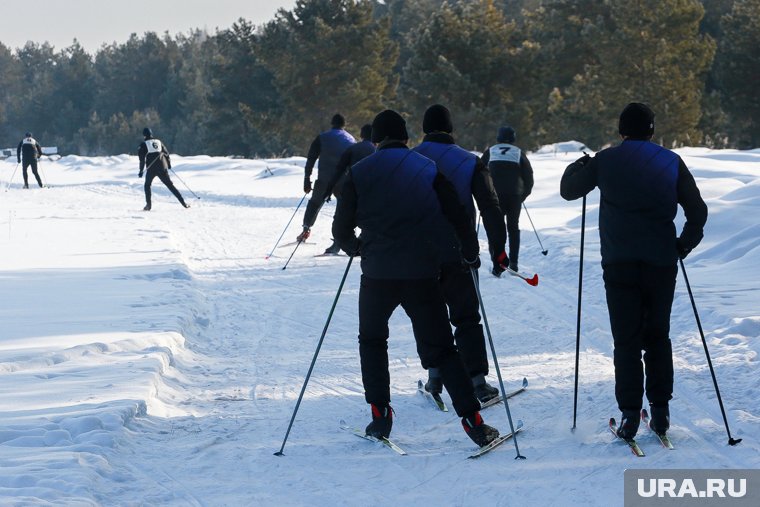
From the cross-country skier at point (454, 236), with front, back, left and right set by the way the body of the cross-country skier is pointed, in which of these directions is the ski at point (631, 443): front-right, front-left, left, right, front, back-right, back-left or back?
back-right

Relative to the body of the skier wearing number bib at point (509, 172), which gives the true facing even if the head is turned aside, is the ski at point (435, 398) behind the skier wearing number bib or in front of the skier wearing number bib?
behind

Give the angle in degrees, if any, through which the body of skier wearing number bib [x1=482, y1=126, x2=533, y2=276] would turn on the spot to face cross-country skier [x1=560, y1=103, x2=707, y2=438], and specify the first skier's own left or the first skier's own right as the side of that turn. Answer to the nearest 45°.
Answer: approximately 180°

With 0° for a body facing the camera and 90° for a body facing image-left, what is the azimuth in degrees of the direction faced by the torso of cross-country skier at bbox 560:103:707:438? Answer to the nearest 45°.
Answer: approximately 180°

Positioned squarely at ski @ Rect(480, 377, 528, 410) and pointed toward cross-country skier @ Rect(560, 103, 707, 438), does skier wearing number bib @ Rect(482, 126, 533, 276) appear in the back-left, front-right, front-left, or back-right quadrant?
back-left

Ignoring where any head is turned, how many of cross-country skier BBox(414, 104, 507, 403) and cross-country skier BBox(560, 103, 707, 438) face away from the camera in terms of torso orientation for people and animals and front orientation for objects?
2

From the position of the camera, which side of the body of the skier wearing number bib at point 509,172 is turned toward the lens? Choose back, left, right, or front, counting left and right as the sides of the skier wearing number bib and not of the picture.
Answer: back

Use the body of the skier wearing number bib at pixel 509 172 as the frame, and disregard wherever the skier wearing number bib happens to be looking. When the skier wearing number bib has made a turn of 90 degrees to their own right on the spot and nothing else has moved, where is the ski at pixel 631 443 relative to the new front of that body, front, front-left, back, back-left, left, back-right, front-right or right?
right

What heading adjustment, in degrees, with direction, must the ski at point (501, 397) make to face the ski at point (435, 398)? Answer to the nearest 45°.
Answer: approximately 135° to its left

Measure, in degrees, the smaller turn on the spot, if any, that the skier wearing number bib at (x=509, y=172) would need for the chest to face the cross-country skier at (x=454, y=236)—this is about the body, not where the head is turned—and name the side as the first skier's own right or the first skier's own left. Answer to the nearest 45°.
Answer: approximately 180°

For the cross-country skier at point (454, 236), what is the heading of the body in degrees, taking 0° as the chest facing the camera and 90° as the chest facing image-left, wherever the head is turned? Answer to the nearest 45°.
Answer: approximately 180°

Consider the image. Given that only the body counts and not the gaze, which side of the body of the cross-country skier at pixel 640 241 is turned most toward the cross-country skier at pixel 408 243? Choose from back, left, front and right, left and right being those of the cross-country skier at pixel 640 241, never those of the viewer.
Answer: left

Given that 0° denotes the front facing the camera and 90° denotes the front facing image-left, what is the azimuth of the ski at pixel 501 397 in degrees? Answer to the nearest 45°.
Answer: approximately 225°
